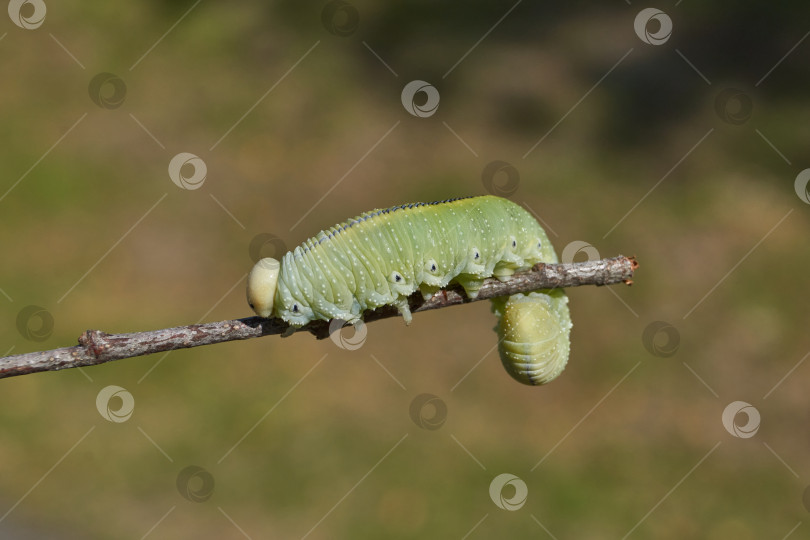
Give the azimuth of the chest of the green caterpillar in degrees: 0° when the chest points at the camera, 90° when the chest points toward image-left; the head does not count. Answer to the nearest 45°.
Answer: approximately 90°
